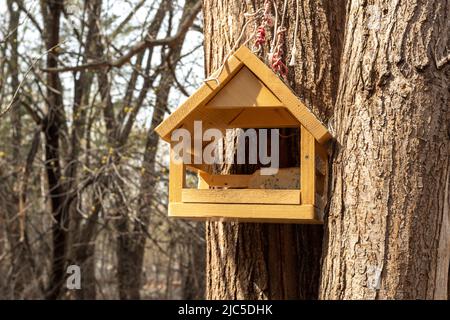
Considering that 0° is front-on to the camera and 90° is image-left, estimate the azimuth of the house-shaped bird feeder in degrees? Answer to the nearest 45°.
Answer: approximately 0°
